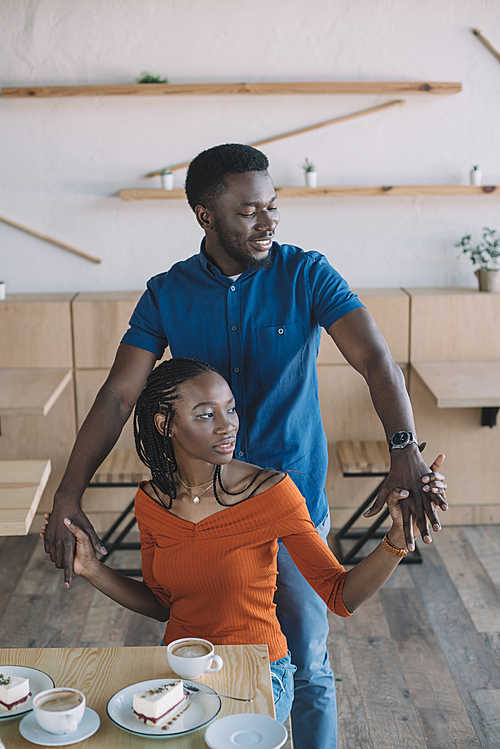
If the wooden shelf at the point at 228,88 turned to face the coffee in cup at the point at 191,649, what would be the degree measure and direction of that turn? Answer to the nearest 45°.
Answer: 0° — it already faces it

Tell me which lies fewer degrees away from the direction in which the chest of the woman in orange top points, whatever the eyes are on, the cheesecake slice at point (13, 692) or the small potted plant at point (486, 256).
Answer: the cheesecake slice

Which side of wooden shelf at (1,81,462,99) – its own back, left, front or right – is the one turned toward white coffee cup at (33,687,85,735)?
front

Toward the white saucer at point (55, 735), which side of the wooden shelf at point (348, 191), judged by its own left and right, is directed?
front

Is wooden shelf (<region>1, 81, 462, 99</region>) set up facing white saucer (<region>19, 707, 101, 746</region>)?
yes

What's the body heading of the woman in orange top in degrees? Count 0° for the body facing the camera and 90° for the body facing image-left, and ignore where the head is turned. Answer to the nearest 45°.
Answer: approximately 45°

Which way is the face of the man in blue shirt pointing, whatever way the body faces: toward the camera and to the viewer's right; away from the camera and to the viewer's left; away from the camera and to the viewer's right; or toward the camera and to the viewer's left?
toward the camera and to the viewer's right
